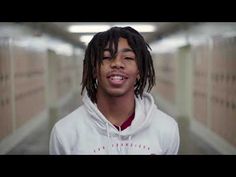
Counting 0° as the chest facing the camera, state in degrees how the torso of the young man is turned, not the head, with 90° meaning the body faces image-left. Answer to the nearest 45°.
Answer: approximately 0°
